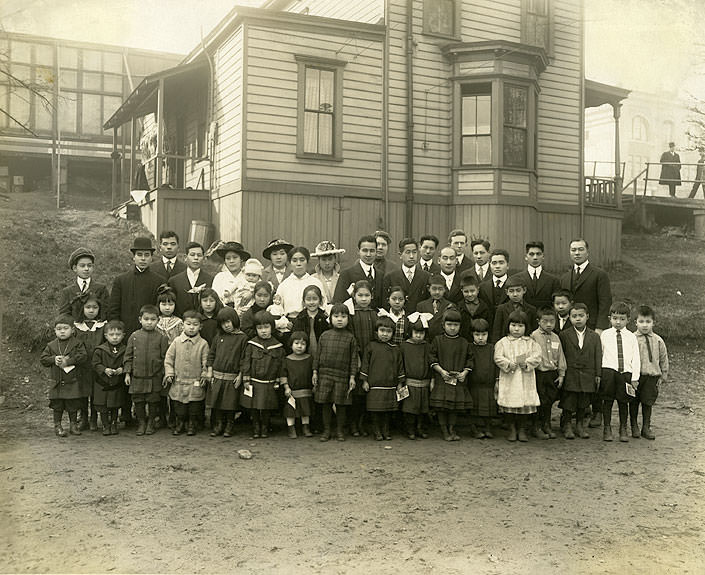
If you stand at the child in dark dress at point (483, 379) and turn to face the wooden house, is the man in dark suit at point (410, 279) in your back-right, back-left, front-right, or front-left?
front-left

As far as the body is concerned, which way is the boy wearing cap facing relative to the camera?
toward the camera

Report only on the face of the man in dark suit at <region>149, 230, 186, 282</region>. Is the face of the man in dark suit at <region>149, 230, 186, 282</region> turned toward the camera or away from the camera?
toward the camera

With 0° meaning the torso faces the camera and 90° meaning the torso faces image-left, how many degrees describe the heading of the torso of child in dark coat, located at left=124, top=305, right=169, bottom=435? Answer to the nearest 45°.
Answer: approximately 0°

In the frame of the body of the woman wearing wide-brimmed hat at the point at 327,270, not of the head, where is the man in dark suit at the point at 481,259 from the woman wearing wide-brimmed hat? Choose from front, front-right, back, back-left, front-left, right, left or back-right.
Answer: left

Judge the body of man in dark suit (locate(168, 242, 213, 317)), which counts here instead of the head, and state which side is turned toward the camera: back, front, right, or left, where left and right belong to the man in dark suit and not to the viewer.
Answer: front

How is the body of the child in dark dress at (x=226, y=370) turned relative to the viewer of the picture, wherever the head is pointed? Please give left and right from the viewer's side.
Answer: facing the viewer

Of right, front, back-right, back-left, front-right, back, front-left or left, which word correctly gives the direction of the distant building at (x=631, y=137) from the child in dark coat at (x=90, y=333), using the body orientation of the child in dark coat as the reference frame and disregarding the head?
back-left

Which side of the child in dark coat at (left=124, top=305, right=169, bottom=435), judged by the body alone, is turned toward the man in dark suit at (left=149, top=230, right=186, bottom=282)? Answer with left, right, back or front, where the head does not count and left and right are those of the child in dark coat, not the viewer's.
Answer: back

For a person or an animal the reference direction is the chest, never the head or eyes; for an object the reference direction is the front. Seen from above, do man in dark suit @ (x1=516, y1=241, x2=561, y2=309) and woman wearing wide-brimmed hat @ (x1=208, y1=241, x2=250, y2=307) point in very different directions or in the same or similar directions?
same or similar directions

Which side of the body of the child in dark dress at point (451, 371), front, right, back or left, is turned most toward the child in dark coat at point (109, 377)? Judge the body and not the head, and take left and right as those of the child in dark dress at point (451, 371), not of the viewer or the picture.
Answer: right
